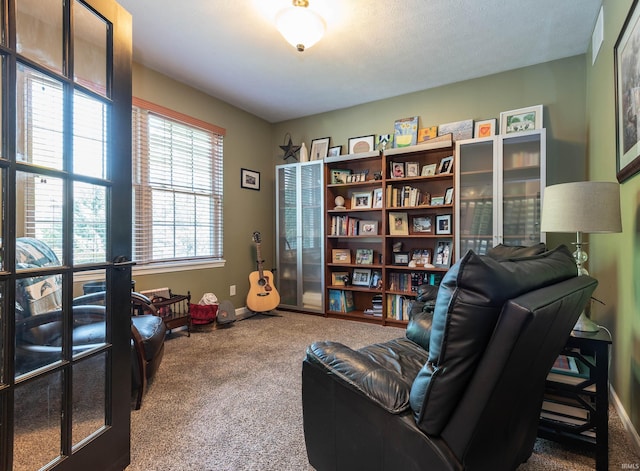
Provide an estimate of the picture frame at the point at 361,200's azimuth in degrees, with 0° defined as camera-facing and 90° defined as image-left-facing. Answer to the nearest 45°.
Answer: approximately 0°

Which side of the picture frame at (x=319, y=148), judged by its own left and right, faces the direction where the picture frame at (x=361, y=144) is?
left

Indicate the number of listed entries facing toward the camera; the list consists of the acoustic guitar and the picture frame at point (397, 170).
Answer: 2

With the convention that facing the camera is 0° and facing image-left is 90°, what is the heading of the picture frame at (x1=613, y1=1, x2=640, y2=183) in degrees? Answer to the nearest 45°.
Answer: approximately 90°

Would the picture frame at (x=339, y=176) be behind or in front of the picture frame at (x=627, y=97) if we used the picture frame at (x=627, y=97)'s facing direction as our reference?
in front

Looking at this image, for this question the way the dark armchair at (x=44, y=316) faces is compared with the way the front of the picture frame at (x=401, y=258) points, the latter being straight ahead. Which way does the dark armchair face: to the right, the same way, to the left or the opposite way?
to the left

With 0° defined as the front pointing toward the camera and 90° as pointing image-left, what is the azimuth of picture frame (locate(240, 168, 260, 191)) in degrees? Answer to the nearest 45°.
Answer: approximately 315°

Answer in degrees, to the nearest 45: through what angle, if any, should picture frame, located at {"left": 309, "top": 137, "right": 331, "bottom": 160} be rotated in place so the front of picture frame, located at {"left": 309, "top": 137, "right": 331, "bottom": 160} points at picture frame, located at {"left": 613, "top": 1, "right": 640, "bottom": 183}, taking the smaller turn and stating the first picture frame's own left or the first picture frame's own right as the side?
approximately 90° to the first picture frame's own left
